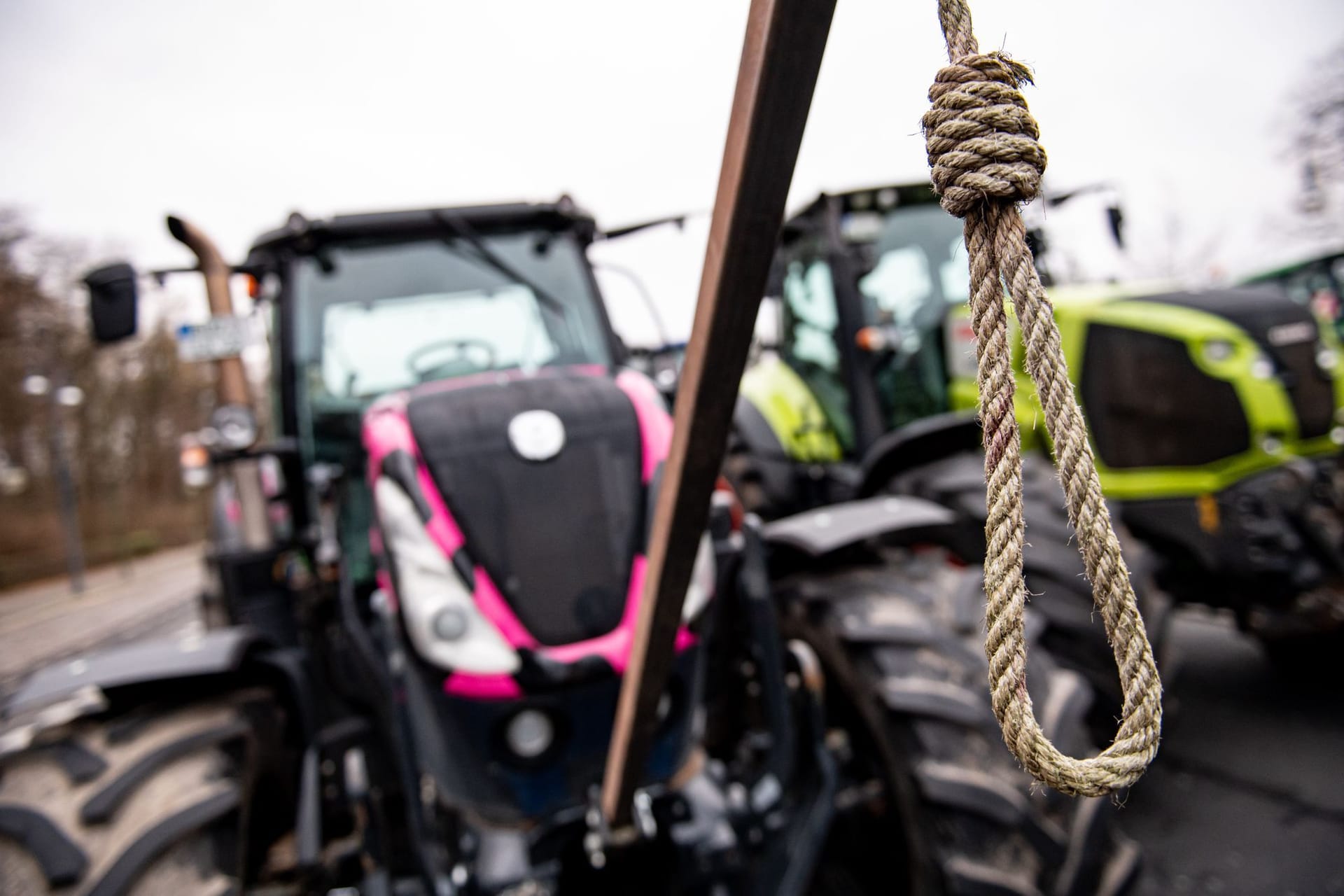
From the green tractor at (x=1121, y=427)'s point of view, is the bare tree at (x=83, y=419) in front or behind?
behind

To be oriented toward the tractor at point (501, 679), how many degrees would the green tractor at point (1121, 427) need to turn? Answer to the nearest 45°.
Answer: approximately 90° to its right

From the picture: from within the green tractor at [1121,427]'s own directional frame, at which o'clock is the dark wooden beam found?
The dark wooden beam is roughly at 2 o'clock from the green tractor.

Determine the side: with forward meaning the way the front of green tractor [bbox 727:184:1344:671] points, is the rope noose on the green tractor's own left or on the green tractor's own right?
on the green tractor's own right

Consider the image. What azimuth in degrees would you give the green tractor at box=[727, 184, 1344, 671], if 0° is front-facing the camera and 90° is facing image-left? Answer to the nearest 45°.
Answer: approximately 315°

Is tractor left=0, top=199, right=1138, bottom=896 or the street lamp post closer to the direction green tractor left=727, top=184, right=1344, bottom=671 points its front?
the tractor

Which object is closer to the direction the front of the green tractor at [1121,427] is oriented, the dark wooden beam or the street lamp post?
the dark wooden beam

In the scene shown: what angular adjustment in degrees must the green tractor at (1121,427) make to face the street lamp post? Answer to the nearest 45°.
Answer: approximately 135° to its right
